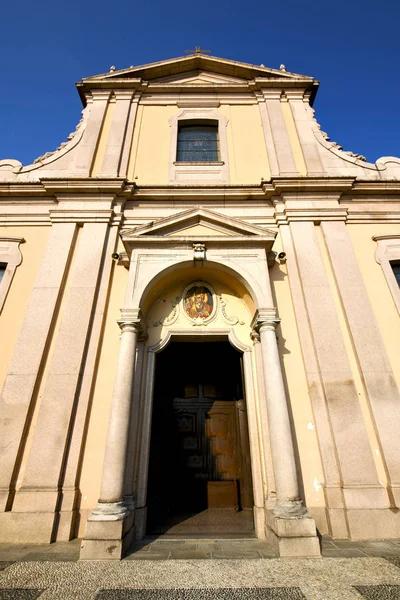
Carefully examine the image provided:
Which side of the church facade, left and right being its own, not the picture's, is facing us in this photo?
front
